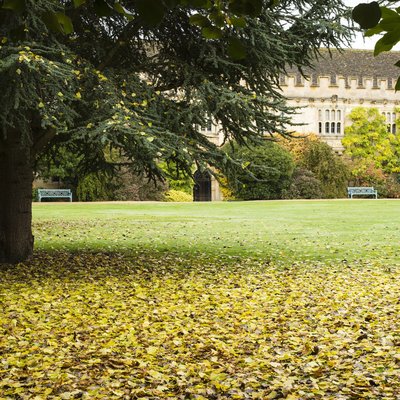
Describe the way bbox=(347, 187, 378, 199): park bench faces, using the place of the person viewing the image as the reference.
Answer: facing the viewer

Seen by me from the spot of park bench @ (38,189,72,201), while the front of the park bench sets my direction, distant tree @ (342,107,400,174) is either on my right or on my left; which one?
on my left

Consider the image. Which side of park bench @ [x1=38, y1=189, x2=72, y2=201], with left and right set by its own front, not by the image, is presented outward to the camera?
front

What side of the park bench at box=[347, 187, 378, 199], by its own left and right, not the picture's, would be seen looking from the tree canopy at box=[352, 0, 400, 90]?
front

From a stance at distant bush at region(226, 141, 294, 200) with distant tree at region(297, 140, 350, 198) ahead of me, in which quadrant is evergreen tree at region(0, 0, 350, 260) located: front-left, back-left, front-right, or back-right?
back-right

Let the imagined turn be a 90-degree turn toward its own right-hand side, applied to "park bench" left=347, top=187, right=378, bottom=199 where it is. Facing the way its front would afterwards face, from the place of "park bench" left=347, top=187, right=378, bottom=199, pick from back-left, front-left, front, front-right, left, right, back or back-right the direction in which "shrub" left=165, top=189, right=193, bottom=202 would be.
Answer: front-left

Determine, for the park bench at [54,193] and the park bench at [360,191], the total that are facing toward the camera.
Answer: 2

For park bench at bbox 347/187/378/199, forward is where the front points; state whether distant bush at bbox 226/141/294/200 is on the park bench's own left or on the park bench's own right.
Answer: on the park bench's own right

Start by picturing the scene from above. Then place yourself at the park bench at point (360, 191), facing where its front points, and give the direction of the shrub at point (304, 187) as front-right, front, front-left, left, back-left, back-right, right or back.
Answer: front-right

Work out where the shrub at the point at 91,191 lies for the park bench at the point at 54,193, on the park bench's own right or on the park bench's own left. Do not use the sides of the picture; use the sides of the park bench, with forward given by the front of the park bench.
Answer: on the park bench's own left

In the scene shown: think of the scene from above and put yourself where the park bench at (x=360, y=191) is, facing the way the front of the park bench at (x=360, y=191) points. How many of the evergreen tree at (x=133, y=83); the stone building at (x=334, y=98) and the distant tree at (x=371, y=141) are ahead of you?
1

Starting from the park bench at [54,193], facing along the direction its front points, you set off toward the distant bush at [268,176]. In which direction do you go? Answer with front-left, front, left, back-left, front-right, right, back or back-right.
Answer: left

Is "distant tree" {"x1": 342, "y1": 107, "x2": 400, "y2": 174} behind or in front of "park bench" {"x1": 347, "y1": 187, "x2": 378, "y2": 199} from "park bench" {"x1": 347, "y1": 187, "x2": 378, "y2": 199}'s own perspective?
behind

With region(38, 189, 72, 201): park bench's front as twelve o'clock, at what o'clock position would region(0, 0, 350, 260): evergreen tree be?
The evergreen tree is roughly at 12 o'clock from the park bench.

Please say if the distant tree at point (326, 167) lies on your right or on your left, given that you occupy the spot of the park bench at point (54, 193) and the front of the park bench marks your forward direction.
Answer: on your left
